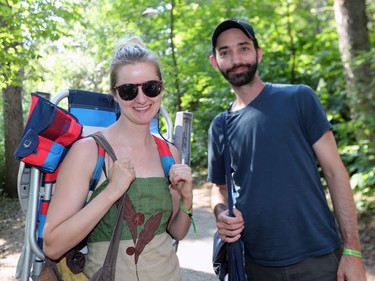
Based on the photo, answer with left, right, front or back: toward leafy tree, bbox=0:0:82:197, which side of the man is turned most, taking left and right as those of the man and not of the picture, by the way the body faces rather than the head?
right

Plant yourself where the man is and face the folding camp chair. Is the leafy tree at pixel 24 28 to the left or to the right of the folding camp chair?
right

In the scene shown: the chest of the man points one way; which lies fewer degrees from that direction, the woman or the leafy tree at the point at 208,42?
the woman

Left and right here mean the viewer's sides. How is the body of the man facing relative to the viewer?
facing the viewer and to the left of the viewer

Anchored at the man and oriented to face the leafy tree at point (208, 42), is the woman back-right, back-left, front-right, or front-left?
back-left

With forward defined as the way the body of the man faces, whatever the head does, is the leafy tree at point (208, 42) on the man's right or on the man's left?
on the man's right

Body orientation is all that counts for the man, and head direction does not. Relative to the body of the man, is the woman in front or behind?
in front

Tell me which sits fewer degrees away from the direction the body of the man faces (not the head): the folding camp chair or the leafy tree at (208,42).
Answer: the folding camp chair

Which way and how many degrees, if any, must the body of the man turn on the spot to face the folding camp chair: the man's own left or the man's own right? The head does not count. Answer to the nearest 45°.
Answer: approximately 45° to the man's own right
